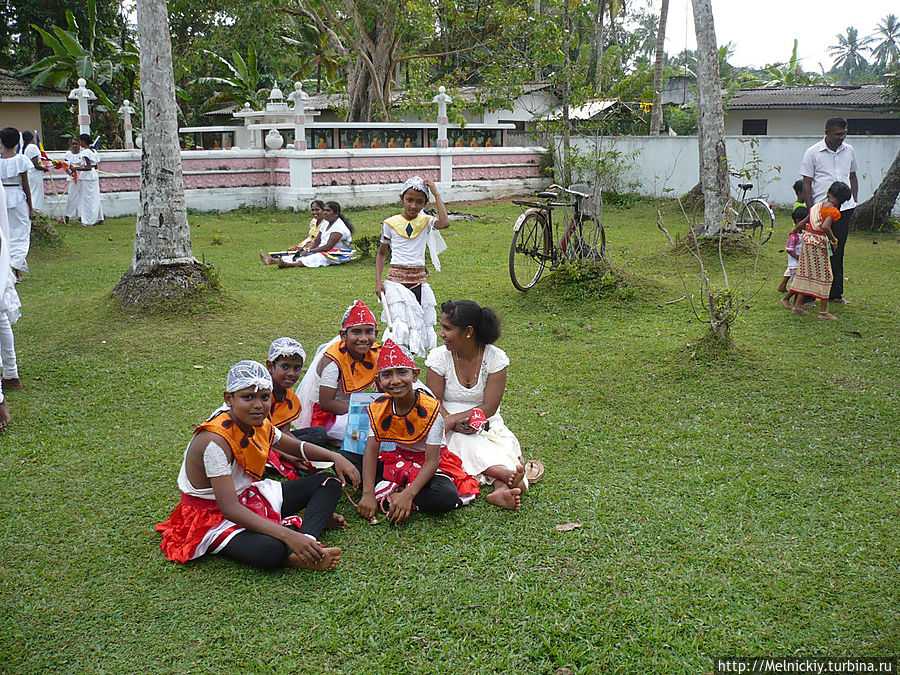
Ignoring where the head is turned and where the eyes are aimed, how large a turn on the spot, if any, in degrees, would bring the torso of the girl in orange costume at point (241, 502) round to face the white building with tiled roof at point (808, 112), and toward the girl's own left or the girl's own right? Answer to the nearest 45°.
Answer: approximately 90° to the girl's own left

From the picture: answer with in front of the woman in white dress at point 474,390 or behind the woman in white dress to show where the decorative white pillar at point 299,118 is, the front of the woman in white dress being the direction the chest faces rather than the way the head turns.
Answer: behind

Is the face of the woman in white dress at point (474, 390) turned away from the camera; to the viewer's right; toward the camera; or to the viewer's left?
to the viewer's left

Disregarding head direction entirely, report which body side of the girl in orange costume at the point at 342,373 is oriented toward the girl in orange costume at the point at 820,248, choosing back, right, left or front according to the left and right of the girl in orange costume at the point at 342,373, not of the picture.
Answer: left
